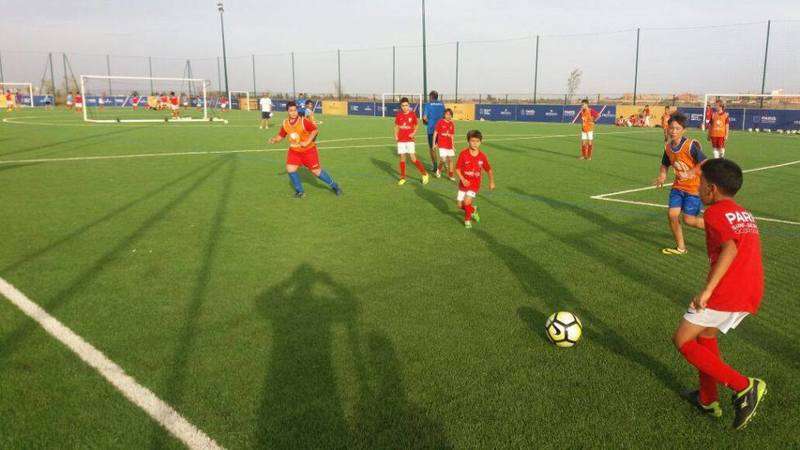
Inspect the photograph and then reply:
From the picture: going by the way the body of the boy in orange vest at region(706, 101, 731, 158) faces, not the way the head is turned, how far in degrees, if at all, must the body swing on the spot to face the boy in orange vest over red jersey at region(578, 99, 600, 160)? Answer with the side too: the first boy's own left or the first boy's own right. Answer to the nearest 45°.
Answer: approximately 90° to the first boy's own right

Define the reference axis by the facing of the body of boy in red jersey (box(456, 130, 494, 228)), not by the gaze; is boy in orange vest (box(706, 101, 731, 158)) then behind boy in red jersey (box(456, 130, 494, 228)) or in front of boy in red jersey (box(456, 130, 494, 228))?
behind

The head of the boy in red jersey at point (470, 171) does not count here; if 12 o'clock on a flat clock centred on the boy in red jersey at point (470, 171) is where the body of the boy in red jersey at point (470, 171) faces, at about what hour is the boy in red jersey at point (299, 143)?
the boy in red jersey at point (299, 143) is roughly at 4 o'clock from the boy in red jersey at point (470, 171).

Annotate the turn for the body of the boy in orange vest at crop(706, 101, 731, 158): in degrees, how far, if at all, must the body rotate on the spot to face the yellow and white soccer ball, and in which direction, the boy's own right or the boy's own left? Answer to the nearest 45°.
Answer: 0° — they already face it

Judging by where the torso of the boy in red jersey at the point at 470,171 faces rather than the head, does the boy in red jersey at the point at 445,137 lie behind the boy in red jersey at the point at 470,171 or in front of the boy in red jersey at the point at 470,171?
behind

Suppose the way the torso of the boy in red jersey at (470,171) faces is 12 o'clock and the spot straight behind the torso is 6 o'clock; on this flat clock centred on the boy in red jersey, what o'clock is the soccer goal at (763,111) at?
The soccer goal is roughly at 7 o'clock from the boy in red jersey.

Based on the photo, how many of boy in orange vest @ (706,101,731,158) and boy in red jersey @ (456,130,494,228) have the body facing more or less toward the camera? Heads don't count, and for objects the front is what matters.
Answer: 2

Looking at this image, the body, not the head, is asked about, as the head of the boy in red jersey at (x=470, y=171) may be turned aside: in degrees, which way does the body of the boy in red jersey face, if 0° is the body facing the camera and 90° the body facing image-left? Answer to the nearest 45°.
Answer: approximately 0°
